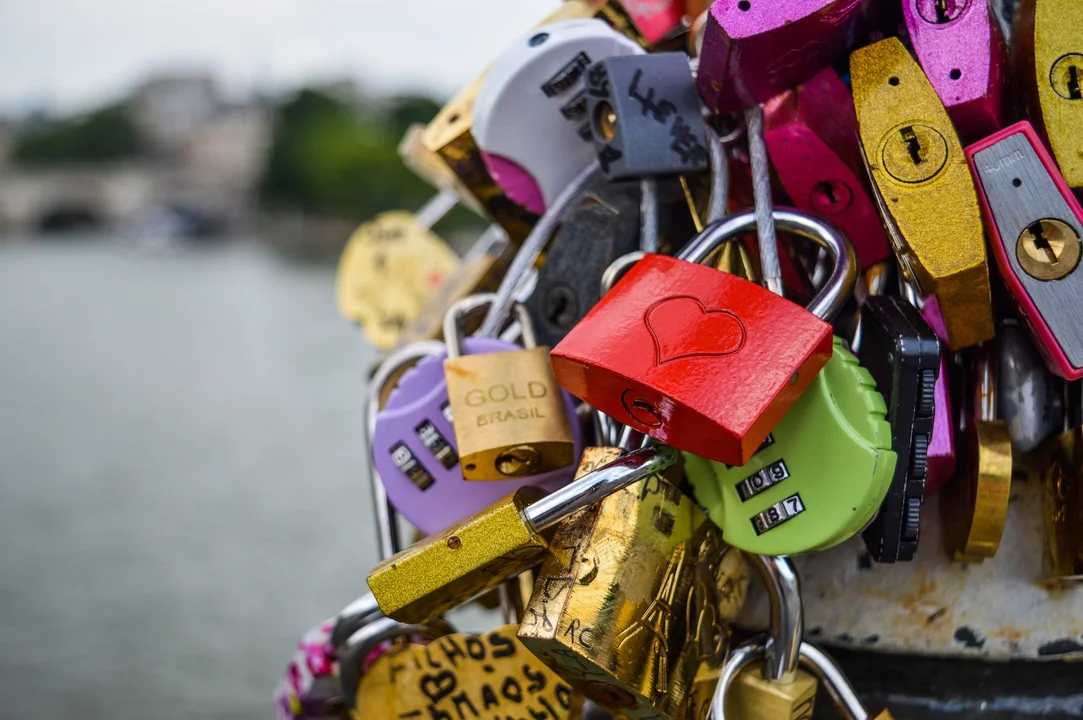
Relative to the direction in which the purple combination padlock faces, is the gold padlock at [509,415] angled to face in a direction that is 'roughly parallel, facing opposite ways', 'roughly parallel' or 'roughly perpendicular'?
roughly parallel

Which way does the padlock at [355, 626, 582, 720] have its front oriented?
toward the camera

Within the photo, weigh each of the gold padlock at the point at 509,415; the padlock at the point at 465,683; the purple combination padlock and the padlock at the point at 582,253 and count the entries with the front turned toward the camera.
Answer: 4

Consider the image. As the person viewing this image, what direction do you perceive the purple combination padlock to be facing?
facing the viewer

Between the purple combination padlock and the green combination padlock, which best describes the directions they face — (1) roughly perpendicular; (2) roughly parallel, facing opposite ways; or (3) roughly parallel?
roughly parallel

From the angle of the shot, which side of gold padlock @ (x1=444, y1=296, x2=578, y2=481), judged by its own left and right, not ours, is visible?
front

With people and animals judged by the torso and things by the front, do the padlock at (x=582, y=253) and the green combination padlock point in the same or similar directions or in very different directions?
same or similar directions

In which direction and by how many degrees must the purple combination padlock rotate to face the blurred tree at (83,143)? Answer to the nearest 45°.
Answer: approximately 180°
